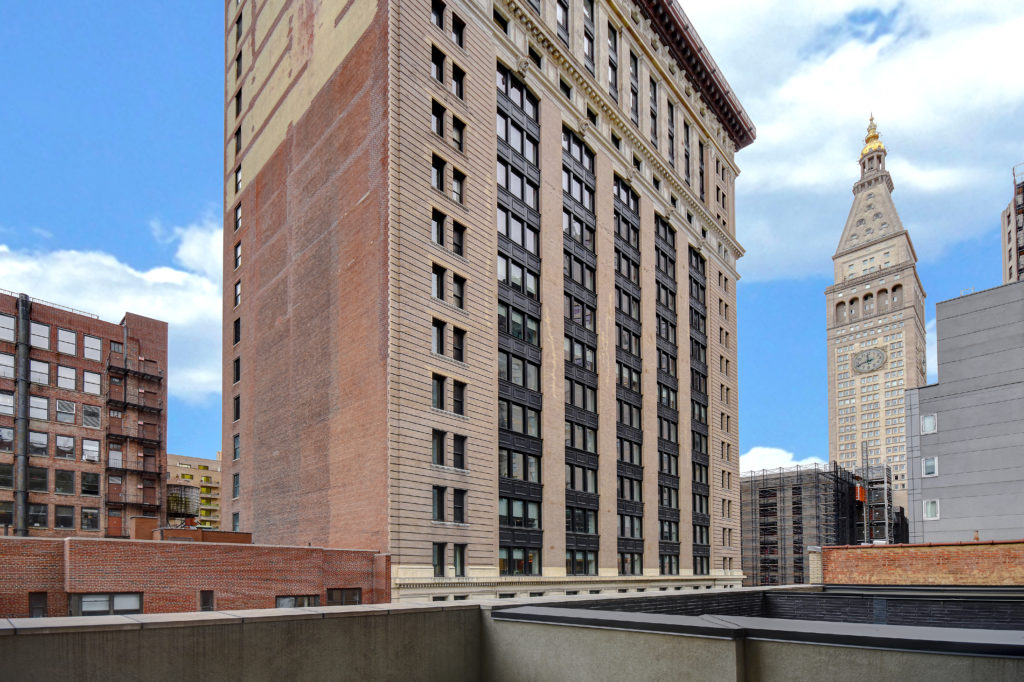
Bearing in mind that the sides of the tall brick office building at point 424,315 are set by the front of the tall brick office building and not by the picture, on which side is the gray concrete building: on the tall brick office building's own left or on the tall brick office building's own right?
on the tall brick office building's own left

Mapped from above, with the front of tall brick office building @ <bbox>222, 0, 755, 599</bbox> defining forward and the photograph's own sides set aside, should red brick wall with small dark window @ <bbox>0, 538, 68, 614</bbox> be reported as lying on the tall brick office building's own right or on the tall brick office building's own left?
on the tall brick office building's own right

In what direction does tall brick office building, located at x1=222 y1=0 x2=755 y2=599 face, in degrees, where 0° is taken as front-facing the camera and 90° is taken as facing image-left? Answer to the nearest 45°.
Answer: approximately 315°
